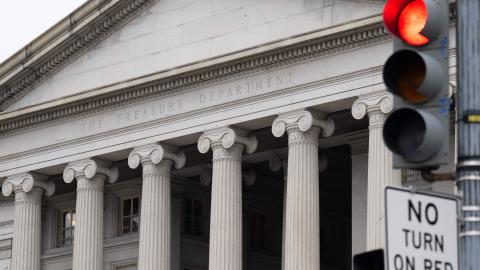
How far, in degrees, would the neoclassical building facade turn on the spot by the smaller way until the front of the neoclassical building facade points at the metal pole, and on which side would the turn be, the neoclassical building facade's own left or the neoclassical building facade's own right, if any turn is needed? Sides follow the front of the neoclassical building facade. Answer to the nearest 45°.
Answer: approximately 45° to the neoclassical building facade's own left

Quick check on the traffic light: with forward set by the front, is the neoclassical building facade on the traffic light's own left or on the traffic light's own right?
on the traffic light's own right

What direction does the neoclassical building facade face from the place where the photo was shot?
facing the viewer and to the left of the viewer

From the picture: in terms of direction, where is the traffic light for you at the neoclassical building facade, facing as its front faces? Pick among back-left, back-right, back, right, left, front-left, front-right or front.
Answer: front-left

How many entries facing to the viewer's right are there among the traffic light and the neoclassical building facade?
0

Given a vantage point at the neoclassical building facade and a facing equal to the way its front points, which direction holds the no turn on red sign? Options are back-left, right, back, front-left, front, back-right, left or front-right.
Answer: front-left
